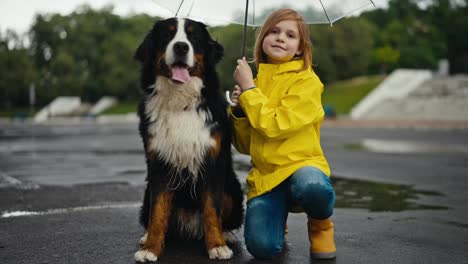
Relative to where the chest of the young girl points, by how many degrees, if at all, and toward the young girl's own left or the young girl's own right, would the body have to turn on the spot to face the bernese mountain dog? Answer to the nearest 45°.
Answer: approximately 45° to the young girl's own right

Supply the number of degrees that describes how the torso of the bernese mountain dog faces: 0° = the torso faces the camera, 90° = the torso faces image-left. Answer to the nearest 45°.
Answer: approximately 0°

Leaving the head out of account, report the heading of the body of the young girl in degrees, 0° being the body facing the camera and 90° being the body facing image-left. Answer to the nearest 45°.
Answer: approximately 45°

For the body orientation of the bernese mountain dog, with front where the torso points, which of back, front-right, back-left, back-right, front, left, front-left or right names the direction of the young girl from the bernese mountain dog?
left

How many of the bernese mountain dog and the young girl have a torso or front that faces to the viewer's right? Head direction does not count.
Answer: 0
